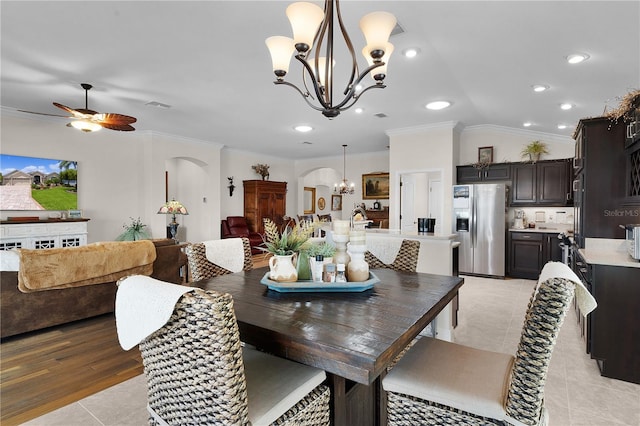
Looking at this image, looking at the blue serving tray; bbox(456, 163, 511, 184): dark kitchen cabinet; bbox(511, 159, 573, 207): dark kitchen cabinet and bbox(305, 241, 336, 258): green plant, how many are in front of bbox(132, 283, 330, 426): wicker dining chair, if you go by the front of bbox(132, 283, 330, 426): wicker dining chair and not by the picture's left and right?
4

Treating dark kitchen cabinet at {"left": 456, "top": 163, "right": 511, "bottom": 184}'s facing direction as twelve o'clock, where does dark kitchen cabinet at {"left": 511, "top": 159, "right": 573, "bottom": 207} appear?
dark kitchen cabinet at {"left": 511, "top": 159, "right": 573, "bottom": 207} is roughly at 9 o'clock from dark kitchen cabinet at {"left": 456, "top": 163, "right": 511, "bottom": 184}.

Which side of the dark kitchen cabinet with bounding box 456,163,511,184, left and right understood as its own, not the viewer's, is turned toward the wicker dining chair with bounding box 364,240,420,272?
front

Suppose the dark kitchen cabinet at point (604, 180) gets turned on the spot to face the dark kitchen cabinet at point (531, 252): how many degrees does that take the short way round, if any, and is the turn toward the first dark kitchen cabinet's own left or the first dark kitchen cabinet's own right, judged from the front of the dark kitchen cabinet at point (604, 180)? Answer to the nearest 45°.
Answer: approximately 90° to the first dark kitchen cabinet's own right

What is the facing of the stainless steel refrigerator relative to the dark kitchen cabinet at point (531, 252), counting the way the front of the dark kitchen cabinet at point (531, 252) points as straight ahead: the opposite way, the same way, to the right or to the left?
the same way

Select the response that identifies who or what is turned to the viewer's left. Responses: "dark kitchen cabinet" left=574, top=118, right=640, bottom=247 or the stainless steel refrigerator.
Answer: the dark kitchen cabinet

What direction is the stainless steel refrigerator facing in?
toward the camera

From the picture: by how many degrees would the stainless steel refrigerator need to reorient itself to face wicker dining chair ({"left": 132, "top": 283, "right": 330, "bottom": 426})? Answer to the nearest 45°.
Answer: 0° — it already faces it

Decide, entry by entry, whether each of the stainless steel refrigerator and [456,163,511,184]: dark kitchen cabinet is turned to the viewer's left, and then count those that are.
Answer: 0

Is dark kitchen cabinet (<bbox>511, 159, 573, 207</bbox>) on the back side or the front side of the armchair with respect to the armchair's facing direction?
on the front side

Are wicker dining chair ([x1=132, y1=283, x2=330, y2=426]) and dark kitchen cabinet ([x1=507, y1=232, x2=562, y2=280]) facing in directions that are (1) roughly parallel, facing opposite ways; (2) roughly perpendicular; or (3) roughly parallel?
roughly parallel, facing opposite ways

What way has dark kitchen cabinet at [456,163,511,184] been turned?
toward the camera

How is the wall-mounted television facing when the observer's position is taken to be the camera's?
facing the viewer and to the right of the viewer

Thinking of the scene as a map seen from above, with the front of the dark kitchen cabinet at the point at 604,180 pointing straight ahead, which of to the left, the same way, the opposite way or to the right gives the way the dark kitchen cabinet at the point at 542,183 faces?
to the left

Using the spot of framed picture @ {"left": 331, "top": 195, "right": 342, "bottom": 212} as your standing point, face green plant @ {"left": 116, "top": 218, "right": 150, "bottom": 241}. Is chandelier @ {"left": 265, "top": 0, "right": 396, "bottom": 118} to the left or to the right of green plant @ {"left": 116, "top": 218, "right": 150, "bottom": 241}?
left

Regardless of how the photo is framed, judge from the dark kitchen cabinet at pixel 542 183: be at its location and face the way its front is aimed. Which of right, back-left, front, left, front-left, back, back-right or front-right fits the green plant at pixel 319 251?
front

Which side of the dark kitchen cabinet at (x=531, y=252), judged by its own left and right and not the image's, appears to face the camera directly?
front

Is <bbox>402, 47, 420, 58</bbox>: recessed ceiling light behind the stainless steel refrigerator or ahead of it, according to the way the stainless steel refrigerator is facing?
ahead

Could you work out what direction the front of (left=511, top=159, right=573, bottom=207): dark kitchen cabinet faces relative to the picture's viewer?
facing the viewer
